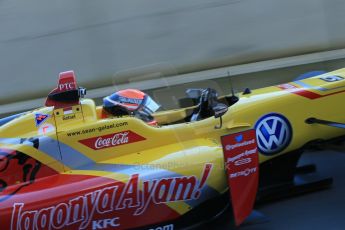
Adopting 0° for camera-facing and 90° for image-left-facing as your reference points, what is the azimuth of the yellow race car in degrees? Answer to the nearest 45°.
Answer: approximately 270°
